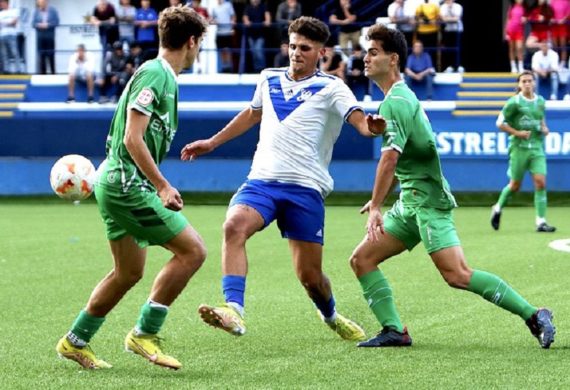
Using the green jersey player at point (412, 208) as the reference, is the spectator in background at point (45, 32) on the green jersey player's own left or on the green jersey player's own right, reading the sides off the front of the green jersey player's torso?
on the green jersey player's own right

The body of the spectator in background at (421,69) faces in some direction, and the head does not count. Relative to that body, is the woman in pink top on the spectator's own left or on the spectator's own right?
on the spectator's own left

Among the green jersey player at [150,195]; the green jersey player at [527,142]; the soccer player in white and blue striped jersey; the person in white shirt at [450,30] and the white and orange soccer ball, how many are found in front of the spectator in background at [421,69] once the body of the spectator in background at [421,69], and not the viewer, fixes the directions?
4

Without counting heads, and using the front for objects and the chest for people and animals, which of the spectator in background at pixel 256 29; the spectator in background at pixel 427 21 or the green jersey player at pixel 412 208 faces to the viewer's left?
the green jersey player

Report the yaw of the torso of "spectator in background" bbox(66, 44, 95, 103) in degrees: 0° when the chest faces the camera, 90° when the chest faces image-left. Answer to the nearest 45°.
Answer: approximately 0°

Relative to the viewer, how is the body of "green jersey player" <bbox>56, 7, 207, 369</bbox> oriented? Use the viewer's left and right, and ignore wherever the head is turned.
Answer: facing to the right of the viewer

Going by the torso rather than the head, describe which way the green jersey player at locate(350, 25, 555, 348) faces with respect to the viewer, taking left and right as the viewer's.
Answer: facing to the left of the viewer

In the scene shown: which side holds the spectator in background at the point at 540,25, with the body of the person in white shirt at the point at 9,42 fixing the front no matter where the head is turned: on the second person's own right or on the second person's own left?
on the second person's own left

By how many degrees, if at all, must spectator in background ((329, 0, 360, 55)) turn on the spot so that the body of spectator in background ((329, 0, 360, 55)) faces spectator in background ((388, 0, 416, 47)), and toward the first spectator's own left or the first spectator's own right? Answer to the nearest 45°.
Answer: approximately 90° to the first spectator's own left

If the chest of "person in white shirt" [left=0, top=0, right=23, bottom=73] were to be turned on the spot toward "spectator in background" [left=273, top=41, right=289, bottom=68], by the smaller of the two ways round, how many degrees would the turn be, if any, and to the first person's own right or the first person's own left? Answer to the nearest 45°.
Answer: approximately 45° to the first person's own left

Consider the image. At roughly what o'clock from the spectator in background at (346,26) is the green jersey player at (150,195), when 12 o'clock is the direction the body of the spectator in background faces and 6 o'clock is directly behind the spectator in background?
The green jersey player is roughly at 12 o'clock from the spectator in background.

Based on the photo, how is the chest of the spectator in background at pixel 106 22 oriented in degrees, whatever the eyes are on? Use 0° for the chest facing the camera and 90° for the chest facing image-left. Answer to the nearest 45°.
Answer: approximately 0°

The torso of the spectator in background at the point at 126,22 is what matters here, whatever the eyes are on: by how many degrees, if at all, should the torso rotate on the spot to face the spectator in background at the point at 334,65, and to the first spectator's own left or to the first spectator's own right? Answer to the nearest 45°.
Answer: approximately 45° to the first spectator's own left

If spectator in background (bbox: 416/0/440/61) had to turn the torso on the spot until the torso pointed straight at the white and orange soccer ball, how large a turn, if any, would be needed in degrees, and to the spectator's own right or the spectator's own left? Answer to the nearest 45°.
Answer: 0° — they already face it
